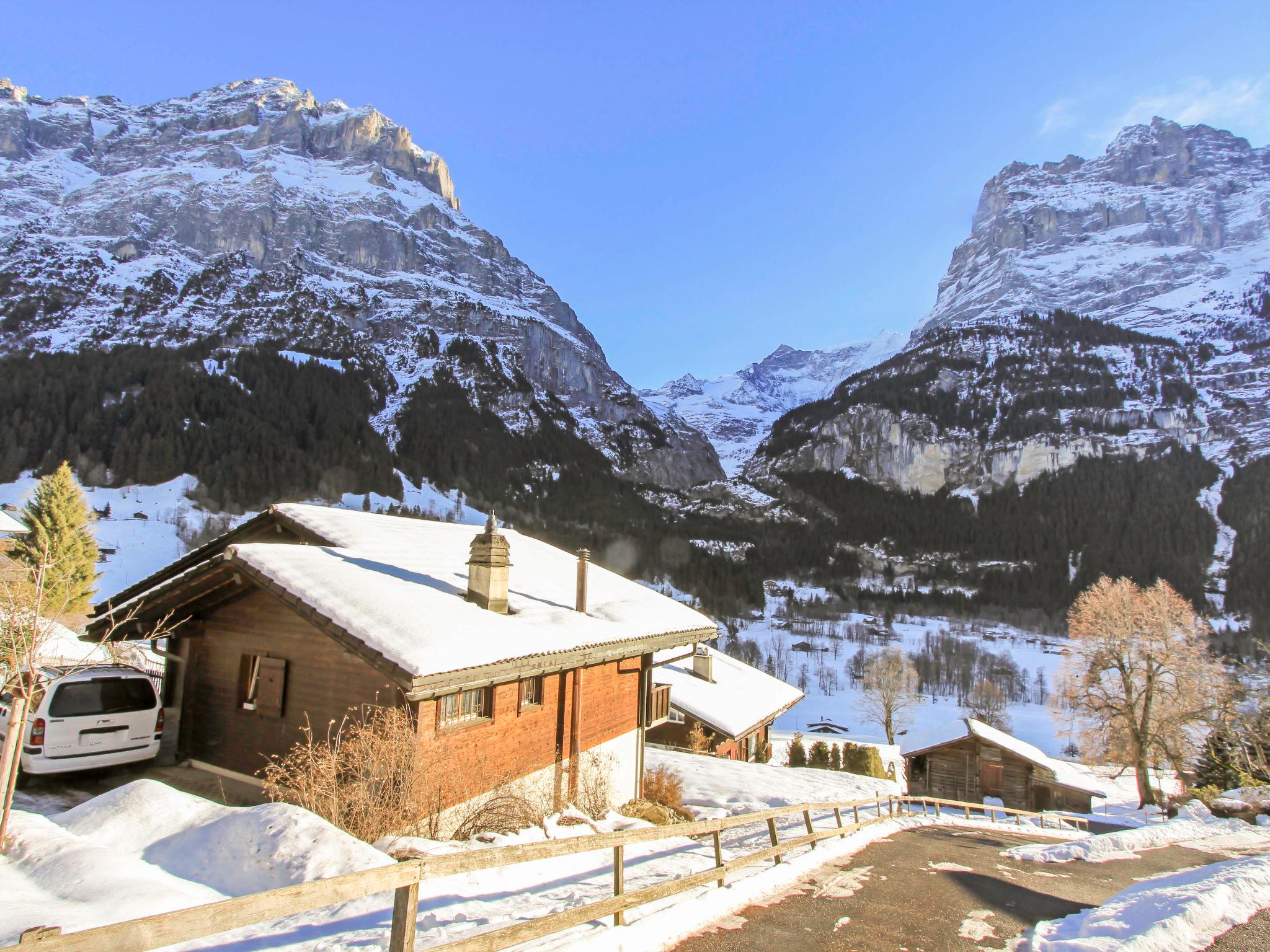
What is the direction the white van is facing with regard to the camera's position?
facing away from the viewer and to the left of the viewer

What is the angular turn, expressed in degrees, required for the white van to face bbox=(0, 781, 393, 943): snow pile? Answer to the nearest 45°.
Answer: approximately 135° to its left

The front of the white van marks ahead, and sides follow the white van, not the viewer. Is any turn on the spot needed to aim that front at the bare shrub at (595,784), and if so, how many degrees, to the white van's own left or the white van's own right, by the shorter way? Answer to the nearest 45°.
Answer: approximately 135° to the white van's own right

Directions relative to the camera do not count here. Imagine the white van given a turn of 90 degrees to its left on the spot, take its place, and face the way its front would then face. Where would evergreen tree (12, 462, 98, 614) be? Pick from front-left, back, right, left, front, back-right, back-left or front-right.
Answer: back-right

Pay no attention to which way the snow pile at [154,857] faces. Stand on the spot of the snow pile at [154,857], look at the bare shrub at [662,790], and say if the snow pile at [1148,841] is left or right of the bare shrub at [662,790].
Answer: right

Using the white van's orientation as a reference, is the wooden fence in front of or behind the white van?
behind
